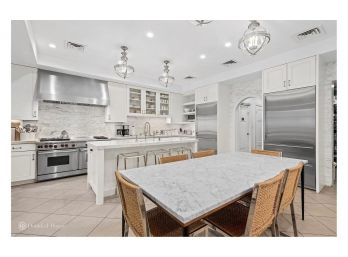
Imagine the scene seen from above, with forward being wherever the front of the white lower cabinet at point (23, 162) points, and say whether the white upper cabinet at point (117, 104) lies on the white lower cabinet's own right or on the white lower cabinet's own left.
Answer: on the white lower cabinet's own left

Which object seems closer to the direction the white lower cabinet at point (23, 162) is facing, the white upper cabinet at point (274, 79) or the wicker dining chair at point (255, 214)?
the wicker dining chair

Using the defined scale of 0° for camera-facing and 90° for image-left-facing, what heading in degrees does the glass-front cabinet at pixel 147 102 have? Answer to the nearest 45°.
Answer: approximately 315°

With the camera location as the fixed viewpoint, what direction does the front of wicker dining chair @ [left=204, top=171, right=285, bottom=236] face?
facing away from the viewer and to the left of the viewer

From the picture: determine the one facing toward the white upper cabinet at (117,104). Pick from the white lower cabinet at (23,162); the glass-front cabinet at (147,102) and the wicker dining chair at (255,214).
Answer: the wicker dining chair

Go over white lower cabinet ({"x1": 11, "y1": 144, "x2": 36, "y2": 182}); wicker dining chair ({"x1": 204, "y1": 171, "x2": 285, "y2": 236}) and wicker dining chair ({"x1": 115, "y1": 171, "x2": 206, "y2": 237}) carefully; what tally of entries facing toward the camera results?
1

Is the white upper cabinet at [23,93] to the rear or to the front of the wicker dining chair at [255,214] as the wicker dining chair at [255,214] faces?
to the front

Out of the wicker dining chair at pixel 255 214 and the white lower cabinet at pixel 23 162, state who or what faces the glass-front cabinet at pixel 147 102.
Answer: the wicker dining chair

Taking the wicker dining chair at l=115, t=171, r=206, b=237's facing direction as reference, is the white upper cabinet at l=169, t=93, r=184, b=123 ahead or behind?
ahead

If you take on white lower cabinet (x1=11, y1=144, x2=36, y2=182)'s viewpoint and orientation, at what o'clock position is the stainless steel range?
The stainless steel range is roughly at 9 o'clock from the white lower cabinet.

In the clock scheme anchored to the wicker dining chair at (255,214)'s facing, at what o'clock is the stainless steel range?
The stainless steel range is roughly at 11 o'clock from the wicker dining chair.
